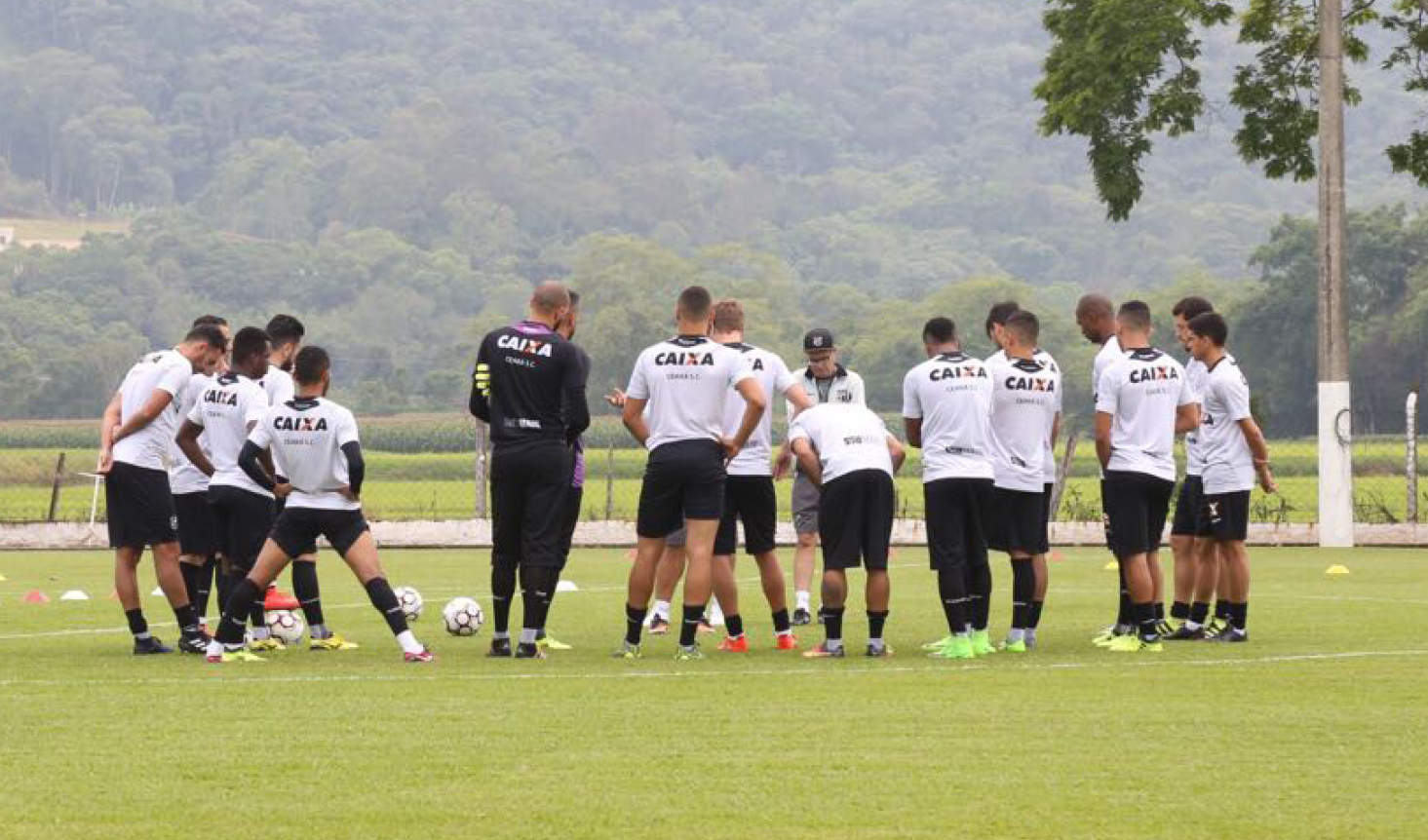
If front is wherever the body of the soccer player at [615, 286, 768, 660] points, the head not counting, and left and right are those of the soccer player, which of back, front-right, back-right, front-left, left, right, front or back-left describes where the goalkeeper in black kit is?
left

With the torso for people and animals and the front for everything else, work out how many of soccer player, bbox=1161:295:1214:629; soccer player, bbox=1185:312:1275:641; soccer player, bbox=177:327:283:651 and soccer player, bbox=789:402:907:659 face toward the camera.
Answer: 0

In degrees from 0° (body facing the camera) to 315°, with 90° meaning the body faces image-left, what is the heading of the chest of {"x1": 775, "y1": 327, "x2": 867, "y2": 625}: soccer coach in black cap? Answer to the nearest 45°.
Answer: approximately 0°

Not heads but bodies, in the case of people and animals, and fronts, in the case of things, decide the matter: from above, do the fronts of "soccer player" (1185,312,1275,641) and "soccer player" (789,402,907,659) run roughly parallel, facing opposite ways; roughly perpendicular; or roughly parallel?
roughly perpendicular

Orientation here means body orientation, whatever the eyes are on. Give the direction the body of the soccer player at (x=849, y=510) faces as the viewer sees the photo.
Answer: away from the camera

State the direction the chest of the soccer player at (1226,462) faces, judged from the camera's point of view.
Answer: to the viewer's left

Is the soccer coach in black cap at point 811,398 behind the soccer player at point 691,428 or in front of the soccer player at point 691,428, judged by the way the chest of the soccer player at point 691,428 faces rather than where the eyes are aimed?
in front

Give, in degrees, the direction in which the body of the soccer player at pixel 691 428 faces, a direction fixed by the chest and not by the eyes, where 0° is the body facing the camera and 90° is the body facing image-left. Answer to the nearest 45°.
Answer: approximately 180°

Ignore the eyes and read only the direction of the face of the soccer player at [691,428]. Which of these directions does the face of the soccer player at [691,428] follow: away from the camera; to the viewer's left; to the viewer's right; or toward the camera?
away from the camera

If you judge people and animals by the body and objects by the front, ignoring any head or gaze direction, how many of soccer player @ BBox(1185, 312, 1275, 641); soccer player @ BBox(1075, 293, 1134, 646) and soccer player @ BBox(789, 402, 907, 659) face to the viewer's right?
0

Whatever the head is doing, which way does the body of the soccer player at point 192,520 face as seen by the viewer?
to the viewer's right

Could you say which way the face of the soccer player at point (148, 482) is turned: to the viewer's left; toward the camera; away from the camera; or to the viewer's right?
to the viewer's right
